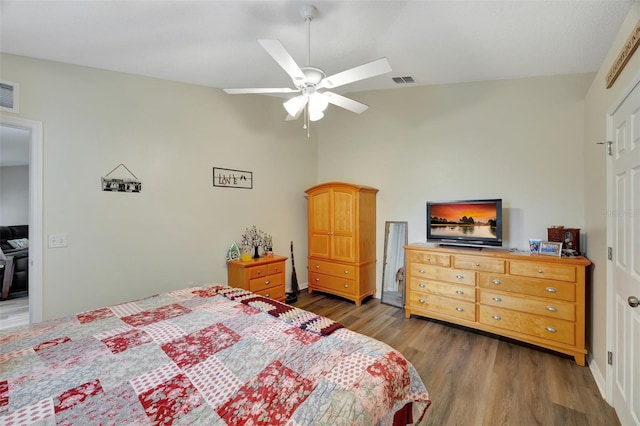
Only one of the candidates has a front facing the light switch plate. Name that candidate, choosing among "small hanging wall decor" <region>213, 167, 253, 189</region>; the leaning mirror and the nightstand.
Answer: the leaning mirror

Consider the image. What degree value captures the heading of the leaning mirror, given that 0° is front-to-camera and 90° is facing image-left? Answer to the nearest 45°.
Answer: approximately 45°

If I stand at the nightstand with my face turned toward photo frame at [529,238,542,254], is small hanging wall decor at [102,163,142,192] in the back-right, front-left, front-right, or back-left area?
back-right
